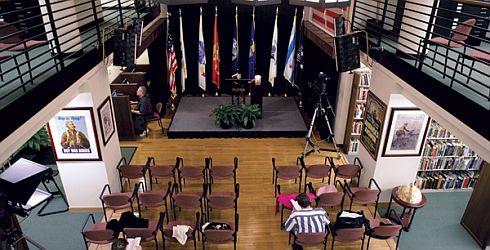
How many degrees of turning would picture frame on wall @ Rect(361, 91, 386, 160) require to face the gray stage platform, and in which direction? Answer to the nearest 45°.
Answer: approximately 90° to its right

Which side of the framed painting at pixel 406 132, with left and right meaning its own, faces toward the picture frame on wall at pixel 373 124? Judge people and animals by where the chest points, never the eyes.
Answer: right

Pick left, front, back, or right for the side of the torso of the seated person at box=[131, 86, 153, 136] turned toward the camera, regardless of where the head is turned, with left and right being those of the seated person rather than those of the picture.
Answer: left

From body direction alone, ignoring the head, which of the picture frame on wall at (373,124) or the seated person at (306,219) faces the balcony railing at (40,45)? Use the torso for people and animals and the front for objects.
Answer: the picture frame on wall

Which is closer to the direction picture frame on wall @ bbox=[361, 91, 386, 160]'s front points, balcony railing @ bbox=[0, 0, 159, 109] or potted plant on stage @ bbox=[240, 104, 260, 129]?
the balcony railing

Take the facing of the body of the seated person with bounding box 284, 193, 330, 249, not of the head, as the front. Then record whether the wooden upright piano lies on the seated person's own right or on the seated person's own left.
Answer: on the seated person's own left

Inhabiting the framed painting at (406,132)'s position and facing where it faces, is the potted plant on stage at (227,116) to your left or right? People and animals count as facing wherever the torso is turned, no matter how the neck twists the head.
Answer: on your right

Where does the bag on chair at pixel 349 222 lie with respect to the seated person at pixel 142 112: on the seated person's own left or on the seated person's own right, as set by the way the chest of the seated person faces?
on the seated person's own left
